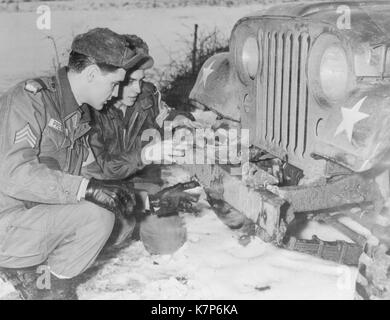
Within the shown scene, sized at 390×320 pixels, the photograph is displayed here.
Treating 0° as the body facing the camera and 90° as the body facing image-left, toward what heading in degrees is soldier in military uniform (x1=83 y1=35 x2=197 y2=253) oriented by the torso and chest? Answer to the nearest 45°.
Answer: approximately 315°

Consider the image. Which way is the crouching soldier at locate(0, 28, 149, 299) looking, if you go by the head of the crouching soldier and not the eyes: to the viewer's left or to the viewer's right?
to the viewer's right

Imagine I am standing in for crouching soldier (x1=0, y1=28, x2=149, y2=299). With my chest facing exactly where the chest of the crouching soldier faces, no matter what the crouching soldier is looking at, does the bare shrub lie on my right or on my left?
on my left

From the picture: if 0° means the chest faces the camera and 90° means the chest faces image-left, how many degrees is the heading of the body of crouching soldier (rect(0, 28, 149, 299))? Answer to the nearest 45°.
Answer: approximately 270°
